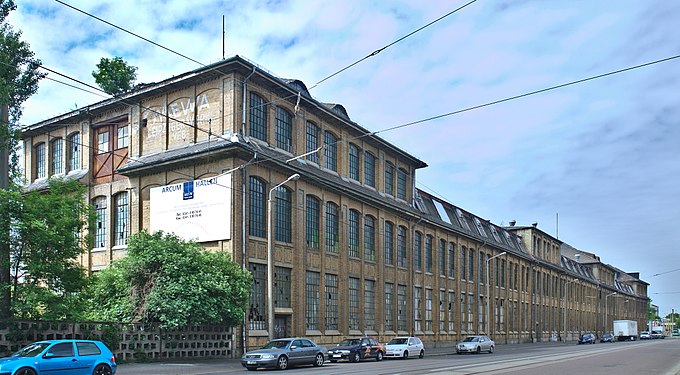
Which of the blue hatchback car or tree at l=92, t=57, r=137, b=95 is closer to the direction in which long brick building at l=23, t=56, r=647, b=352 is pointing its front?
the blue hatchback car

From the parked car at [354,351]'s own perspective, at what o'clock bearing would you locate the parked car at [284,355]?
the parked car at [284,355] is roughly at 11 o'clock from the parked car at [354,351].

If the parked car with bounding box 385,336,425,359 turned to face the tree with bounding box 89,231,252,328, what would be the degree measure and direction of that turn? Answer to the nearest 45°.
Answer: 0° — it already faces it

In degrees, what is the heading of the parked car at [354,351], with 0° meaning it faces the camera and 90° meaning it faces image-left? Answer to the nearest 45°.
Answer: approximately 45°

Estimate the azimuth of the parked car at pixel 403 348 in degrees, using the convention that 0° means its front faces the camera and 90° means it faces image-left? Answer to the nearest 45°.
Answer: approximately 45°

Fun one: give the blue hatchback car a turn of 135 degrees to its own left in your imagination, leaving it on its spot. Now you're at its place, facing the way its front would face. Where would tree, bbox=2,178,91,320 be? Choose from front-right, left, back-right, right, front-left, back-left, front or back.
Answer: back-left

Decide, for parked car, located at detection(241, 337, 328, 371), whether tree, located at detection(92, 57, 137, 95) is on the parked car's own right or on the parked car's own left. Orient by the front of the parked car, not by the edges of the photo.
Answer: on the parked car's own right

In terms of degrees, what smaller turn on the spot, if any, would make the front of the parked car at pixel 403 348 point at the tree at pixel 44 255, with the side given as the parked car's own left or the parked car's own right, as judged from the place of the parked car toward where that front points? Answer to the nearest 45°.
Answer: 0° — it already faces it

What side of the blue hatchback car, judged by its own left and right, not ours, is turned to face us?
left

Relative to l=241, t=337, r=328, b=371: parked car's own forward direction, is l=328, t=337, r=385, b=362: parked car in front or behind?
behind
